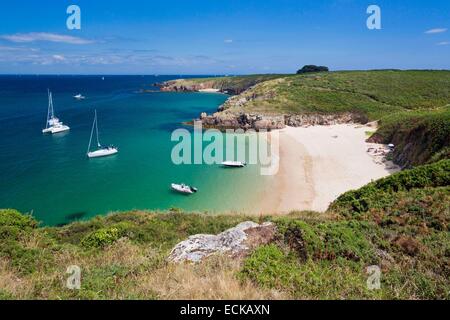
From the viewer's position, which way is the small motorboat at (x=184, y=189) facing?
facing to the left of the viewer

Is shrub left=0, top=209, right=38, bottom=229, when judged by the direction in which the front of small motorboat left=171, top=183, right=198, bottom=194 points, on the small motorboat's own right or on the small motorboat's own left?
on the small motorboat's own left

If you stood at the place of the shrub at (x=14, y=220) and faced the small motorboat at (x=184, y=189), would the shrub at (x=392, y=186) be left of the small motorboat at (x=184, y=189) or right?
right

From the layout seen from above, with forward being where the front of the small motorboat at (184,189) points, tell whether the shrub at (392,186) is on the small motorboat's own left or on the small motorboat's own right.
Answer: on the small motorboat's own left
